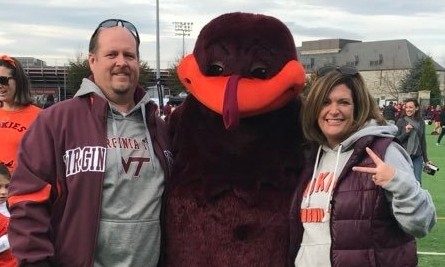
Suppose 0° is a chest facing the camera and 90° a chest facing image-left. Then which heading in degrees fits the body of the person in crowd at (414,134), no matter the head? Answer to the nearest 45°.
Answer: approximately 45°

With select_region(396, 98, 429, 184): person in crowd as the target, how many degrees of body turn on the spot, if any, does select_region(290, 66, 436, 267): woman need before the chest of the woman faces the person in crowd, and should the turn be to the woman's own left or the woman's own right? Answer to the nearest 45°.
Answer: approximately 135° to the woman's own right

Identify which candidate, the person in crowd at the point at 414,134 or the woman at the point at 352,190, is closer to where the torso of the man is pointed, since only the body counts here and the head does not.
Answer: the woman

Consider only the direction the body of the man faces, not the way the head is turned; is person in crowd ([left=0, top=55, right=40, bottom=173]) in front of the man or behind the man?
behind

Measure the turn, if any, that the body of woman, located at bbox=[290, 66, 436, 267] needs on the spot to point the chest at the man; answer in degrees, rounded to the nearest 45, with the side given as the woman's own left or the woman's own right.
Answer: approximately 45° to the woman's own right

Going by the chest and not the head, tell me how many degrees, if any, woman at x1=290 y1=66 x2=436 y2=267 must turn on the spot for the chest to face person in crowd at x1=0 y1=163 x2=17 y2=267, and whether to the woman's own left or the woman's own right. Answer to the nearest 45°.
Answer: approximately 45° to the woman's own right
